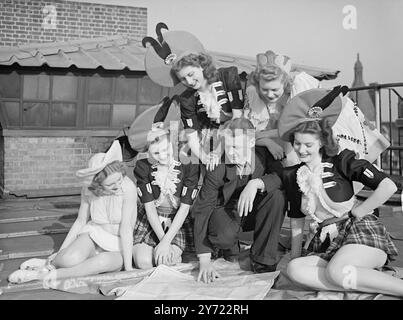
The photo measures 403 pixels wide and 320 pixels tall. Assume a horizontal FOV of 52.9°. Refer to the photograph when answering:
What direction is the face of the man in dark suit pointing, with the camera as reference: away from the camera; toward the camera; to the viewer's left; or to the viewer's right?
toward the camera

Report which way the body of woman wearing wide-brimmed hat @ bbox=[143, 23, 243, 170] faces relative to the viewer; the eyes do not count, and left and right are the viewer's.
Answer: facing the viewer

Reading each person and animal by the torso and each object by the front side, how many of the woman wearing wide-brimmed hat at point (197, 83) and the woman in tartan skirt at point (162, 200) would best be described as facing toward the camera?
2

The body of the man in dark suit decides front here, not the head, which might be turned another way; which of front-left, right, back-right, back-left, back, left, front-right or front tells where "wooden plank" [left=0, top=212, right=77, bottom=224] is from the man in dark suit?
back-right

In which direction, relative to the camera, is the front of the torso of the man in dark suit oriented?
toward the camera

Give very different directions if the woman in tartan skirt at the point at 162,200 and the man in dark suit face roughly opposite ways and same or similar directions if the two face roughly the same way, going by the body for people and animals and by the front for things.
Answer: same or similar directions

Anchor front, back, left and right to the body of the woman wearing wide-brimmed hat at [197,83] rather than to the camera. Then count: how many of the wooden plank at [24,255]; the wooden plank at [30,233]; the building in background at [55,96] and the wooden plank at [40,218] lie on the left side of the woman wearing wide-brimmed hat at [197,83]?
0

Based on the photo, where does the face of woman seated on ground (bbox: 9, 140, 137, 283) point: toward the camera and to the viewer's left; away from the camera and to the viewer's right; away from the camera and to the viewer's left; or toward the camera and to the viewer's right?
toward the camera and to the viewer's right

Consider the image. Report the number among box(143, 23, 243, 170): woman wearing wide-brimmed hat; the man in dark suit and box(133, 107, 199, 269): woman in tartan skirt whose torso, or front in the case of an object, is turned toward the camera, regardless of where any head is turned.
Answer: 3

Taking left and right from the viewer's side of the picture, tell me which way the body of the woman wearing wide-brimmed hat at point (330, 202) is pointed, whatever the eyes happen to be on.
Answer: facing the viewer and to the left of the viewer

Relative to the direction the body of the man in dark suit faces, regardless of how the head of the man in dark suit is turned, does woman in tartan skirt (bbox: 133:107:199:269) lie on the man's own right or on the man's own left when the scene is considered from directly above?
on the man's own right

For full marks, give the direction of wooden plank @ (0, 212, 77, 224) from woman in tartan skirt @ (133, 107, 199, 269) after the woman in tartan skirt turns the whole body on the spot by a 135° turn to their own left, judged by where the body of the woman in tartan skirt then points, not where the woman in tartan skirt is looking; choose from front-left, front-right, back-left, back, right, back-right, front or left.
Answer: left

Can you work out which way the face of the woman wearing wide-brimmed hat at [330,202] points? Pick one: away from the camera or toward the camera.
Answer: toward the camera

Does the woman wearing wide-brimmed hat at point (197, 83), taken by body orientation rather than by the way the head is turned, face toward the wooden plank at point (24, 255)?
no
